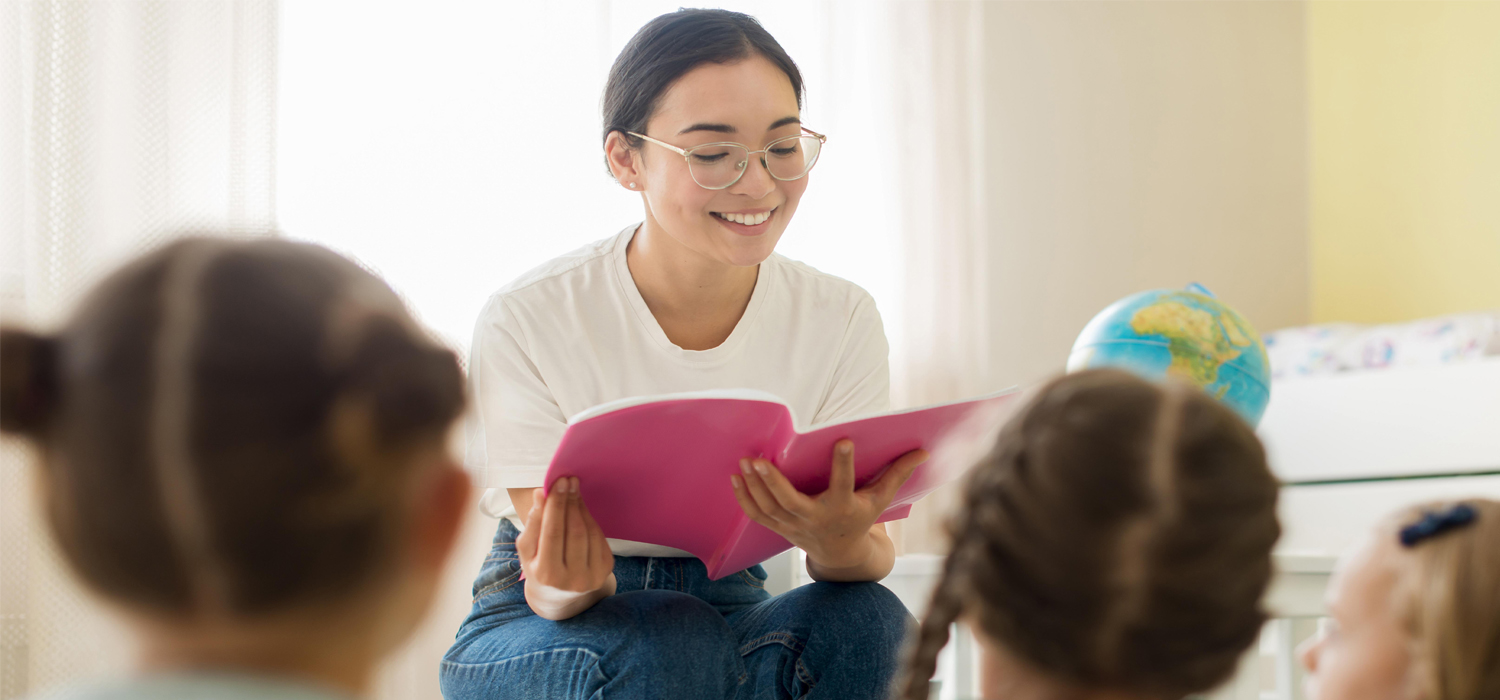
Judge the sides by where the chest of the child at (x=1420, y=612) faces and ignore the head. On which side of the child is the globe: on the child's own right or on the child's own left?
on the child's own right

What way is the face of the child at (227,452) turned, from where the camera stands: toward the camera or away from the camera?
away from the camera

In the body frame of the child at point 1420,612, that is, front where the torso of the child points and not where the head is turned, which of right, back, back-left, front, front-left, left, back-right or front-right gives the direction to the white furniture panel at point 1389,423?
right

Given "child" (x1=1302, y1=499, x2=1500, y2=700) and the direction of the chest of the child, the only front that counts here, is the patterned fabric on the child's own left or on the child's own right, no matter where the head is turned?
on the child's own right

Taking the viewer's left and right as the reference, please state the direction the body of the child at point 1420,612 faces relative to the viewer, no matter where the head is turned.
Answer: facing to the left of the viewer

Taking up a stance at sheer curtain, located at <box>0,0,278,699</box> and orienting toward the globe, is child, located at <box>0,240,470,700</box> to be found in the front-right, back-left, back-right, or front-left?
front-right

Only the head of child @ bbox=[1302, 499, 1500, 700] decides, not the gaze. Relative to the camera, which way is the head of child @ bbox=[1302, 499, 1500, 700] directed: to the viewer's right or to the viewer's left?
to the viewer's left

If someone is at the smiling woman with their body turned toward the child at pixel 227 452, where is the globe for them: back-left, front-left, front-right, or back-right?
back-left
